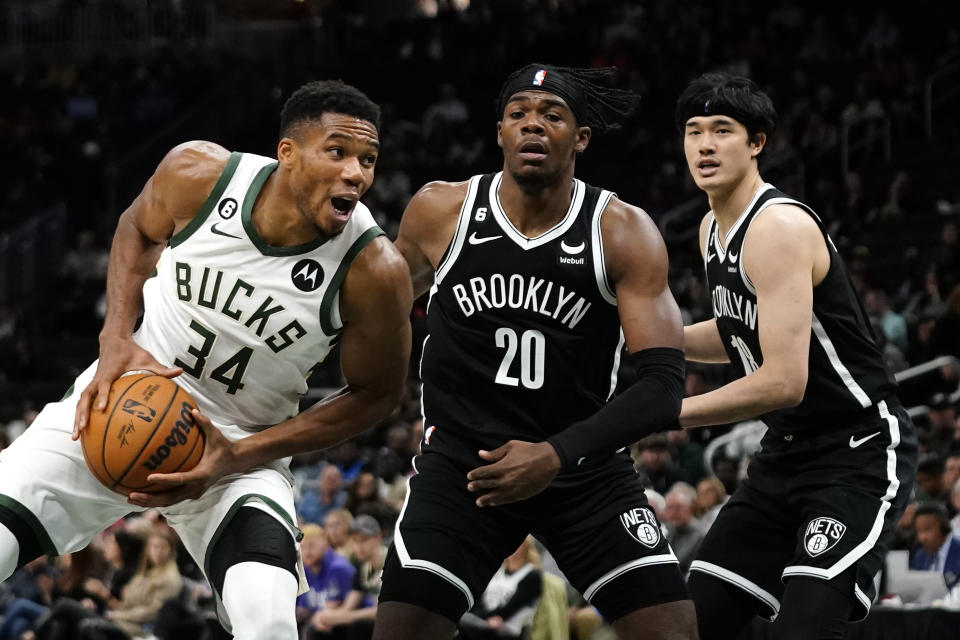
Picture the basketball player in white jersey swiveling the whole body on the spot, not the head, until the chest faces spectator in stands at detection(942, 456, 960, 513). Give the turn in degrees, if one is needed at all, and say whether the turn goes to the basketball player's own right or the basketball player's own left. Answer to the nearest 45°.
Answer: approximately 135° to the basketball player's own left

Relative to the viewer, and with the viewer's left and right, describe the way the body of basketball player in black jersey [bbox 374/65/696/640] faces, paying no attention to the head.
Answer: facing the viewer

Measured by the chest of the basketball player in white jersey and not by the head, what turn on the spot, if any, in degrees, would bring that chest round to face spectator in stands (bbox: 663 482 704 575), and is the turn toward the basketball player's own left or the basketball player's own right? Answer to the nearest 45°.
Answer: approximately 135° to the basketball player's own left

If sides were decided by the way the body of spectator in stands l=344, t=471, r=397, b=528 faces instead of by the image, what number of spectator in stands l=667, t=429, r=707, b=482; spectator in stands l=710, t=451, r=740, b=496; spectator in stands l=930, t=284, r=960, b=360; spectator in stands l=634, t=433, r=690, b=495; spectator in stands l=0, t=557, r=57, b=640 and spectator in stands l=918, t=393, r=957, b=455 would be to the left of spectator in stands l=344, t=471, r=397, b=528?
5

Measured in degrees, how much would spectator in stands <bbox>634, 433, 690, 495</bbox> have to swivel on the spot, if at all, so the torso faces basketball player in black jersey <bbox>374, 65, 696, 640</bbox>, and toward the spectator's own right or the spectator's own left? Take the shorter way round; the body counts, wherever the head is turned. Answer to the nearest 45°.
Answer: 0° — they already face them

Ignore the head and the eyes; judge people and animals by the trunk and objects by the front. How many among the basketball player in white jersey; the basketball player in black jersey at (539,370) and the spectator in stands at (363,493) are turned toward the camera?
3

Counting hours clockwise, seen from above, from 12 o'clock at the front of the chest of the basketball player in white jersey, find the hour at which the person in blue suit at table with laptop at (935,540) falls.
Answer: The person in blue suit at table with laptop is roughly at 8 o'clock from the basketball player in white jersey.

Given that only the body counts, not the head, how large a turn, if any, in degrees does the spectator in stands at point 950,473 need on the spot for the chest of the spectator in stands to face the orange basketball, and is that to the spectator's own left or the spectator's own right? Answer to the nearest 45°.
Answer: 0° — they already face it

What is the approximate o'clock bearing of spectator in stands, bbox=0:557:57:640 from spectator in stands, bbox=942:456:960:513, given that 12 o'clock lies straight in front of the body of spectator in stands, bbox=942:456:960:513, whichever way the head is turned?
spectator in stands, bbox=0:557:57:640 is roughly at 1 o'clock from spectator in stands, bbox=942:456:960:513.

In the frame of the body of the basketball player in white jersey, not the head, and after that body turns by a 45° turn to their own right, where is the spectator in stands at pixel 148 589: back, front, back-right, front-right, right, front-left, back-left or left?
back-right

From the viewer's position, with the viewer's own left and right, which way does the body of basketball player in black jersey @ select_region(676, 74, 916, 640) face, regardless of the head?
facing the viewer and to the left of the viewer

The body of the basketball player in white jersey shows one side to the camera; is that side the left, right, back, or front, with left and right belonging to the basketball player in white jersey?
front

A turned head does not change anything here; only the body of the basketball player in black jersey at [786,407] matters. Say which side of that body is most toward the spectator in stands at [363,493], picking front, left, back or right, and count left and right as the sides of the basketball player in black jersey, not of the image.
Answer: right

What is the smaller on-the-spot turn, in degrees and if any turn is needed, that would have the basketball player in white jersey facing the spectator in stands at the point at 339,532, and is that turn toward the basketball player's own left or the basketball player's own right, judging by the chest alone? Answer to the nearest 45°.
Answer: approximately 180°

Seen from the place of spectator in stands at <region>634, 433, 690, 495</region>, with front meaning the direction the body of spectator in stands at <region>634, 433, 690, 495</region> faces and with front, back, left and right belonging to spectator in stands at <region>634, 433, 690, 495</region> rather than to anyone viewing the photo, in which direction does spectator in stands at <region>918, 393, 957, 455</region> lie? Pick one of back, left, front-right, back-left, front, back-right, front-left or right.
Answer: left
